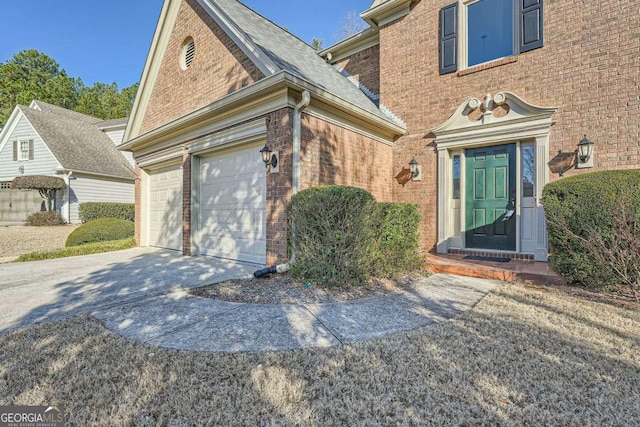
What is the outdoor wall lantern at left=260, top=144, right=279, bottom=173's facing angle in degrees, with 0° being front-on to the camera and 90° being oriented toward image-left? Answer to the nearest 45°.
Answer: approximately 45°

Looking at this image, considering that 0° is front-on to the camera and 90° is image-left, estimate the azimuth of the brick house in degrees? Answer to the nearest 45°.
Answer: approximately 45°

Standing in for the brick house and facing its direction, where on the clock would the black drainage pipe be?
The black drainage pipe is roughly at 12 o'clock from the brick house.

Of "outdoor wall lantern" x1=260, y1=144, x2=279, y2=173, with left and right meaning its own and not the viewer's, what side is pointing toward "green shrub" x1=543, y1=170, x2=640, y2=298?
left

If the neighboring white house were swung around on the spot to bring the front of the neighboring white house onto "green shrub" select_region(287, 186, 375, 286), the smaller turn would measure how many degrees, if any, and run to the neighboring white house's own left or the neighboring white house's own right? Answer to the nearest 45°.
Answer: approximately 45° to the neighboring white house's own left

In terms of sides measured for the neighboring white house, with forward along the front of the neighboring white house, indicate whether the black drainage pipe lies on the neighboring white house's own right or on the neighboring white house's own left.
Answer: on the neighboring white house's own left

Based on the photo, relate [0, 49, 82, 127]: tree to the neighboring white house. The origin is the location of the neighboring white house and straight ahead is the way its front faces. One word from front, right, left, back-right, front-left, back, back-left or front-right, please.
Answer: back-right

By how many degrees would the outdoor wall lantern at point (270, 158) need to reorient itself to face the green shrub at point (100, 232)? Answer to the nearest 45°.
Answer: approximately 90° to its right

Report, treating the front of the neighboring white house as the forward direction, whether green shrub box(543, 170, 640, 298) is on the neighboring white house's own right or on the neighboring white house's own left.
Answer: on the neighboring white house's own left

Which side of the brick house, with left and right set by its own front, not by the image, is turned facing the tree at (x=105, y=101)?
right

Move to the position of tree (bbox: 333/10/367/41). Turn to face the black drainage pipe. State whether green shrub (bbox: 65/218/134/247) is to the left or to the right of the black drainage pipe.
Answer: right

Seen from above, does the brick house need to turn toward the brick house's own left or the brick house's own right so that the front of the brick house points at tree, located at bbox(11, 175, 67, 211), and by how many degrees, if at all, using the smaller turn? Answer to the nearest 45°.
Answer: approximately 45° to the brick house's own right

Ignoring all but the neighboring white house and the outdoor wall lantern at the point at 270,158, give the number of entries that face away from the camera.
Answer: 0

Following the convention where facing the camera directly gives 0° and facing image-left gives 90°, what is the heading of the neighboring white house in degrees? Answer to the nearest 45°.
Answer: approximately 45°

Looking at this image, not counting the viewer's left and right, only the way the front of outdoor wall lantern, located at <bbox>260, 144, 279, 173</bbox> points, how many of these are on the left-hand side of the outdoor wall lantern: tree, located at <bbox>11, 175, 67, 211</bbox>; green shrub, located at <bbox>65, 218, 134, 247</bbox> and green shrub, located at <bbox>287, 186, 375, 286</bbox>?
1
